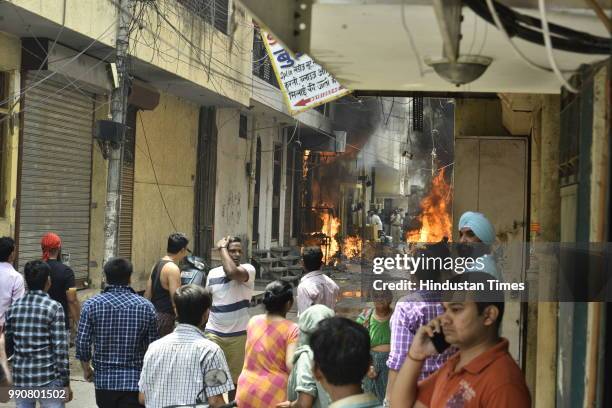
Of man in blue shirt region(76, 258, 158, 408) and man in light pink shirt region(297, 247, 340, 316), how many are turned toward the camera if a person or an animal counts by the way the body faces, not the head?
0

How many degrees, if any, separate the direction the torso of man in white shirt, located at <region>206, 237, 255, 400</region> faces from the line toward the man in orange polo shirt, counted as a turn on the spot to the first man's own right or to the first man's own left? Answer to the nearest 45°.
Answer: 0° — they already face them

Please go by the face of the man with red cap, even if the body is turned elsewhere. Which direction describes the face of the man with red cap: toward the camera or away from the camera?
away from the camera

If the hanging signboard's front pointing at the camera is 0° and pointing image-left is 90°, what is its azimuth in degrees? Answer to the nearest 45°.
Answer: approximately 0°

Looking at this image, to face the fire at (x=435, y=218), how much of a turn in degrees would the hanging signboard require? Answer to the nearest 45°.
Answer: approximately 135° to its left

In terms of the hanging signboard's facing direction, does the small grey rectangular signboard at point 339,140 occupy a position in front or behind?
behind

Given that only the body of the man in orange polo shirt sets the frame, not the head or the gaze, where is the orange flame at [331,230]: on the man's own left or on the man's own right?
on the man's own right

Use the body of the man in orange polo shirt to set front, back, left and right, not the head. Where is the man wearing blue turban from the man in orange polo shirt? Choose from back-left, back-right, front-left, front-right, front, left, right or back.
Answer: back-right

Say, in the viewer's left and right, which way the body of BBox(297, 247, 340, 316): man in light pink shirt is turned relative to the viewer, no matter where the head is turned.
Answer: facing away from the viewer

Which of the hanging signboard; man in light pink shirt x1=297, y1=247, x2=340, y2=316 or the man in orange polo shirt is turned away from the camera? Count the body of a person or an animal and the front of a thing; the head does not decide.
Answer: the man in light pink shirt

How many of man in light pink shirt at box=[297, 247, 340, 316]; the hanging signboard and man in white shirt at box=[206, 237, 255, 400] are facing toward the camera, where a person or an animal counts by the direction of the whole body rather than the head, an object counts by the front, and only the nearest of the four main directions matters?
2

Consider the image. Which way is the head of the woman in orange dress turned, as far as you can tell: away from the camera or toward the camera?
away from the camera

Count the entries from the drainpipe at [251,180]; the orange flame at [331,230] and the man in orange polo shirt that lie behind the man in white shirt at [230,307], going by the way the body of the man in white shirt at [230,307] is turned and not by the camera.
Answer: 2

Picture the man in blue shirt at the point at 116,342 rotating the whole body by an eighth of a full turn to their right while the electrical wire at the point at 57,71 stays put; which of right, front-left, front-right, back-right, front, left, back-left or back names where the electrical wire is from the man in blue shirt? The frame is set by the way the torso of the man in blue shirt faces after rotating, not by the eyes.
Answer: front-left

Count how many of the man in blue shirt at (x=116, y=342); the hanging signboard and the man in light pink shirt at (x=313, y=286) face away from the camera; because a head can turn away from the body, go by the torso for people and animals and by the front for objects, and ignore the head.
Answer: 2

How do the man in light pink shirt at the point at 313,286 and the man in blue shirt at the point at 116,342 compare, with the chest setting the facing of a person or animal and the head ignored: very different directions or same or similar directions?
same or similar directions

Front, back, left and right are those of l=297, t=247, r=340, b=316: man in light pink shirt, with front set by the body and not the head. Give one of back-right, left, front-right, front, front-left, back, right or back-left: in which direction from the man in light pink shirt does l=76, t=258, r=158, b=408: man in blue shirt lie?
back-left

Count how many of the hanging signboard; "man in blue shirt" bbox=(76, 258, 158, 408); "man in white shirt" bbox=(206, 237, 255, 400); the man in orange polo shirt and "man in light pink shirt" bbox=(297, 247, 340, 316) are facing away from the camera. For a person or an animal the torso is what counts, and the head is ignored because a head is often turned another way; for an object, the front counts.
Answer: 2

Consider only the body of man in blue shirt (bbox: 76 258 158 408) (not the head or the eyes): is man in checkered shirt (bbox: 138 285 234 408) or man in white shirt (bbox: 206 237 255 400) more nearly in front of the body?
the man in white shirt

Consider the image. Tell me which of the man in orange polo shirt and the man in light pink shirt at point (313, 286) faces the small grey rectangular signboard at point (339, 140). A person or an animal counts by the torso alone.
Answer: the man in light pink shirt
